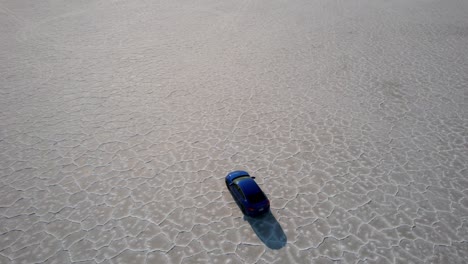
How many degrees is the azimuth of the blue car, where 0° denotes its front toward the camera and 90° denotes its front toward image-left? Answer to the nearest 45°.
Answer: approximately 135°
